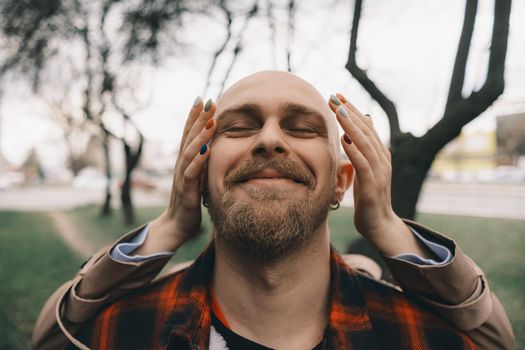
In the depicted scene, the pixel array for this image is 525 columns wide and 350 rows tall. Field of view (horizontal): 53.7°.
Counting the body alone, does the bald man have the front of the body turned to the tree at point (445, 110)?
no

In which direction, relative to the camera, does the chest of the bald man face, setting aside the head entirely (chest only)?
toward the camera

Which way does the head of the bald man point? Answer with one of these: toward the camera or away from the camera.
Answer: toward the camera

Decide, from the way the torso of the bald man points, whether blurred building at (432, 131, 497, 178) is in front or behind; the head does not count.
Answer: behind

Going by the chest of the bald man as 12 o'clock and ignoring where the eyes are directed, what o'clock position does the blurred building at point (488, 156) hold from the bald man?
The blurred building is roughly at 7 o'clock from the bald man.

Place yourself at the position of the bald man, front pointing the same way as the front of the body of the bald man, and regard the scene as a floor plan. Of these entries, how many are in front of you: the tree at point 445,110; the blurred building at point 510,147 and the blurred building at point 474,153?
0

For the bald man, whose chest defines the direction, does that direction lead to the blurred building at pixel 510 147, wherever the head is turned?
no
